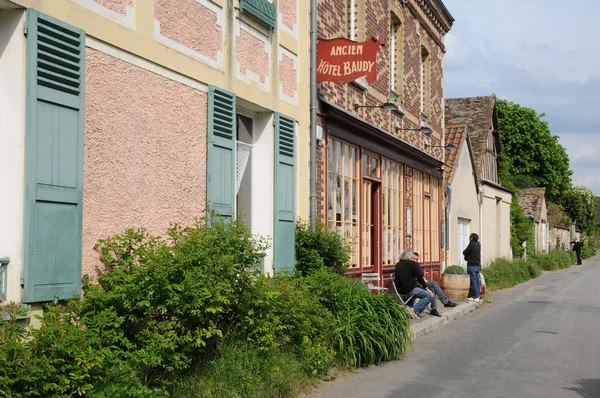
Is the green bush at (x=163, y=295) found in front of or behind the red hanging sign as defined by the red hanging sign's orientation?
in front

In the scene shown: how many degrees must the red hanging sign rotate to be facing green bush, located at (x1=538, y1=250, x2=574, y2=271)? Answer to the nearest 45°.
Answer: approximately 180°

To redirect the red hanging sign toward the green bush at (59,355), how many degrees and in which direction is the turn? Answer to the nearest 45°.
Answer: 0° — it already faces it

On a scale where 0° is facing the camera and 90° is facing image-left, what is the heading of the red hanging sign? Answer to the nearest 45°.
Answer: approximately 0°

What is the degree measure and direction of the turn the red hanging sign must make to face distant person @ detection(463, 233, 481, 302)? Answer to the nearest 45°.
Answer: approximately 135° to its left

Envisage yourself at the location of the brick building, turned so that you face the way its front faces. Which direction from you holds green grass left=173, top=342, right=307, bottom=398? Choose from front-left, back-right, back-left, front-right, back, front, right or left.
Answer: front-right

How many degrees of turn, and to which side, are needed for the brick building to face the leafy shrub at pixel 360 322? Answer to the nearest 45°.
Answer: approximately 45° to its right

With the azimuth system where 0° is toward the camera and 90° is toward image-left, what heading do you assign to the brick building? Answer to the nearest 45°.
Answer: approximately 315°

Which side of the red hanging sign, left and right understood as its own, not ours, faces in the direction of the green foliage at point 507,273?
back
